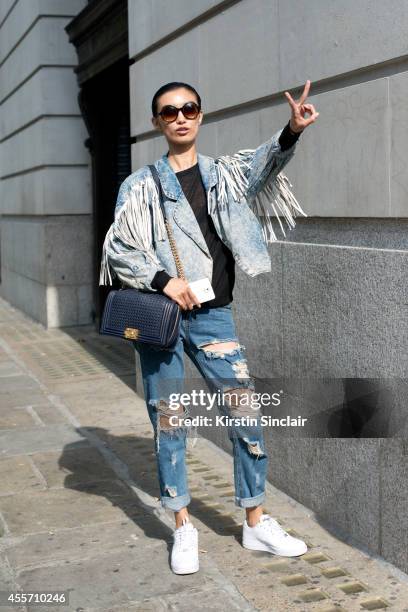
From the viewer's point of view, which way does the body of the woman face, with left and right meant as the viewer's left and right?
facing the viewer
